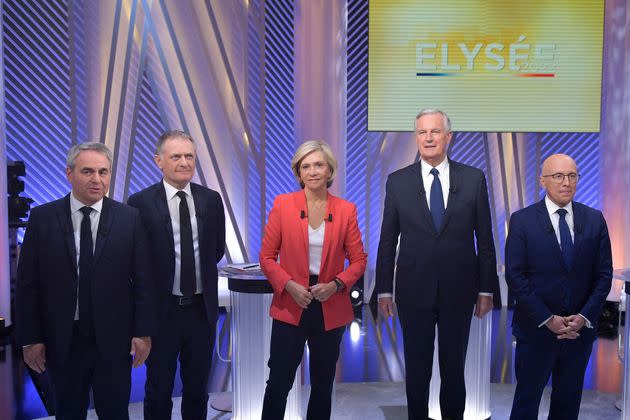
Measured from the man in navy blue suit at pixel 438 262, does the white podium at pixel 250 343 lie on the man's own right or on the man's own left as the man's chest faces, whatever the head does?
on the man's own right

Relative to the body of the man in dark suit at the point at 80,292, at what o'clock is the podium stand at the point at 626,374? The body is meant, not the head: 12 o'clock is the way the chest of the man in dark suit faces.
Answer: The podium stand is roughly at 9 o'clock from the man in dark suit.

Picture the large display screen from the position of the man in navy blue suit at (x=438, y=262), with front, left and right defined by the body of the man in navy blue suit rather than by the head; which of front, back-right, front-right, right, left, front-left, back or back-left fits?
back

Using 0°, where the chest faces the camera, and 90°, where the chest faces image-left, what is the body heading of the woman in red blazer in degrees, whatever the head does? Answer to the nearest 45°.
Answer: approximately 0°

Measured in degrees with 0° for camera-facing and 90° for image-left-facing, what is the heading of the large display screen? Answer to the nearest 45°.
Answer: approximately 0°

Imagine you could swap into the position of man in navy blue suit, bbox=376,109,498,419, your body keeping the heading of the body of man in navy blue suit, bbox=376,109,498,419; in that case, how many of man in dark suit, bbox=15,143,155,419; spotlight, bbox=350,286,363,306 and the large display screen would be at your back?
2

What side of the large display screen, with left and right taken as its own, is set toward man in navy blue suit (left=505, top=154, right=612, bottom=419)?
front

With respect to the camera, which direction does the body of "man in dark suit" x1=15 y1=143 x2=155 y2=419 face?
toward the camera

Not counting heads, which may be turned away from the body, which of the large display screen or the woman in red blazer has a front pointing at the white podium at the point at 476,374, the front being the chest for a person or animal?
the large display screen

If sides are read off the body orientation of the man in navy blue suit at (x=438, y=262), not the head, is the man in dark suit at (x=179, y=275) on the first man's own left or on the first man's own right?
on the first man's own right

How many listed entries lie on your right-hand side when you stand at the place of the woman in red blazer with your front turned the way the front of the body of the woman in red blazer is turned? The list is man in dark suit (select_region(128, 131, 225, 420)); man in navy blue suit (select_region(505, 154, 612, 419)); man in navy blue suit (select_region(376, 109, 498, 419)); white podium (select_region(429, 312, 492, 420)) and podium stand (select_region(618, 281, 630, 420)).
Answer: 1

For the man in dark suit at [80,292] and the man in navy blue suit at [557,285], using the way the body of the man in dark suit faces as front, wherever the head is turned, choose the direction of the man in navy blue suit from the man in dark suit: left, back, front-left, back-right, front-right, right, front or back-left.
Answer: left

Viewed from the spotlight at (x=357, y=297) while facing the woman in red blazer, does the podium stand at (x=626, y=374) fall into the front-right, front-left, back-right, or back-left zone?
front-left
